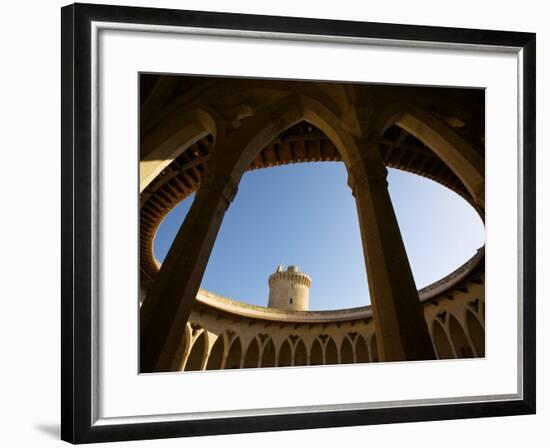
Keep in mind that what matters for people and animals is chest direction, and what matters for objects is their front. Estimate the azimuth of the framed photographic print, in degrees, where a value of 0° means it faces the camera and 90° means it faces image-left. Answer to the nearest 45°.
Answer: approximately 315°
